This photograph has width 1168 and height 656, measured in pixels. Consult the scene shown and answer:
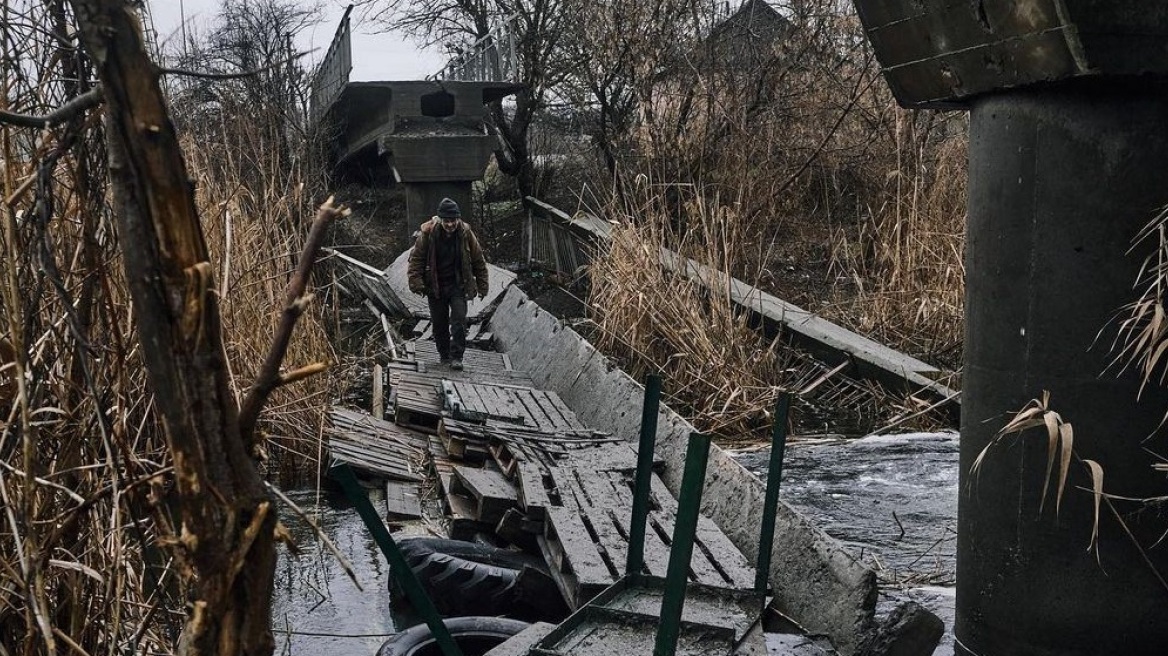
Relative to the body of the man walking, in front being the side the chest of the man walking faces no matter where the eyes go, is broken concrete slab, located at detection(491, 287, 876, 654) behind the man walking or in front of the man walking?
in front

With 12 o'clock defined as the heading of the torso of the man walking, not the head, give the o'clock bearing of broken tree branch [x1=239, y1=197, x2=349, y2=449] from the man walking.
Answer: The broken tree branch is roughly at 12 o'clock from the man walking.

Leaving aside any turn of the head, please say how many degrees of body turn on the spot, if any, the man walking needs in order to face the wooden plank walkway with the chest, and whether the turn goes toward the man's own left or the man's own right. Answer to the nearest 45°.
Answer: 0° — they already face it

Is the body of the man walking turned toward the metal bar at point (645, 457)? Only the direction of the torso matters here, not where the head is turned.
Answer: yes

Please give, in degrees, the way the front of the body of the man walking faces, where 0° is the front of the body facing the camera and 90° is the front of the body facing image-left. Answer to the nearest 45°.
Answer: approximately 0°

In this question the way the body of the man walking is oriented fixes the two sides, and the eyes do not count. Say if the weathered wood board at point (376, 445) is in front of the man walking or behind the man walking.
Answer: in front

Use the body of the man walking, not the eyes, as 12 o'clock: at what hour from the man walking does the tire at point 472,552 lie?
The tire is roughly at 12 o'clock from the man walking.

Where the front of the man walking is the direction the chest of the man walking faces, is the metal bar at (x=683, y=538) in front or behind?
in front

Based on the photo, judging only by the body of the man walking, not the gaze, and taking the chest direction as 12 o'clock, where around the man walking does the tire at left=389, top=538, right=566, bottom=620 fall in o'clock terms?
The tire is roughly at 12 o'clock from the man walking.

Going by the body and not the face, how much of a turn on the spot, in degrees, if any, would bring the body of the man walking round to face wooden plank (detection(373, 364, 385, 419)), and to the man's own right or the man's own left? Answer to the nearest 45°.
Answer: approximately 45° to the man's own right
